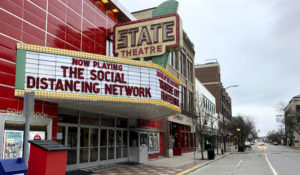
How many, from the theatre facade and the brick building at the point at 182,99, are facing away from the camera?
0

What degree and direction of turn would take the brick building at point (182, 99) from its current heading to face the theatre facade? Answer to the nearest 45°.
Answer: approximately 45° to its right

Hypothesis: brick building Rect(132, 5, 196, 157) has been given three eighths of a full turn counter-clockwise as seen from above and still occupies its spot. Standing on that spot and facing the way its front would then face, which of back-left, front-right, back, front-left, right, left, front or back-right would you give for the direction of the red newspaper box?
back

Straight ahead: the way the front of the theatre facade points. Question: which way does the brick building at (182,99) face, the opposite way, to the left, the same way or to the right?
the same way

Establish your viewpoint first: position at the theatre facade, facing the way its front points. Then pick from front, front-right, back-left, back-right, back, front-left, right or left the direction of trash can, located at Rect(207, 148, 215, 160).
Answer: left

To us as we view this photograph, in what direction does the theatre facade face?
facing the viewer and to the right of the viewer

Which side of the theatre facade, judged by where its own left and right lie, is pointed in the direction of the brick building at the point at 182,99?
left
